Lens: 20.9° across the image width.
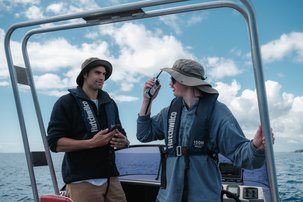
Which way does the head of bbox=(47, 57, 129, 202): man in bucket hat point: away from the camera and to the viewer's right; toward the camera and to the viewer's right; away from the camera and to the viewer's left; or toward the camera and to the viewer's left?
toward the camera and to the viewer's right

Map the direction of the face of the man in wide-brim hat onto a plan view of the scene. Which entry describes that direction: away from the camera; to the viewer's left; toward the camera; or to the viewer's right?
to the viewer's left
